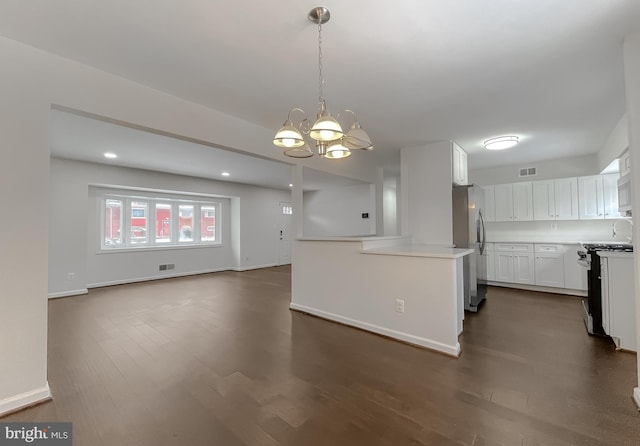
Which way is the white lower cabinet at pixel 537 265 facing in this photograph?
toward the camera

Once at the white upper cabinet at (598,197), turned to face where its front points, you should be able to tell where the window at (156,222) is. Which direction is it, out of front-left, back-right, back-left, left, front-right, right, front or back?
front-right

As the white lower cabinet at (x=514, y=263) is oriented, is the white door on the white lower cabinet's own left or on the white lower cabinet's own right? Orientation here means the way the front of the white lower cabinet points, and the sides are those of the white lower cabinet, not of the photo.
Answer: on the white lower cabinet's own right

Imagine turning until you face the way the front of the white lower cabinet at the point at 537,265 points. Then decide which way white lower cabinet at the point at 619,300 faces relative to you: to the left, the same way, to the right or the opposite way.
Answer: to the right

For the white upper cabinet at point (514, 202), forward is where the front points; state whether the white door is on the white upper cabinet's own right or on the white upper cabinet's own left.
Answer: on the white upper cabinet's own right

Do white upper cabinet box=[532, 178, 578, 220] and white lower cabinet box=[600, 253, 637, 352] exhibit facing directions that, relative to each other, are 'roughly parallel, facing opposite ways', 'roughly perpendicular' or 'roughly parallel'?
roughly perpendicular

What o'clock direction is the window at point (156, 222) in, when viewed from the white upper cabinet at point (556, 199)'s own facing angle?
The window is roughly at 2 o'clock from the white upper cabinet.

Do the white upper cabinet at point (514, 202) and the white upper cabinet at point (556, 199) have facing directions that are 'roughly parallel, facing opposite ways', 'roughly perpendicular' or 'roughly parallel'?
roughly parallel

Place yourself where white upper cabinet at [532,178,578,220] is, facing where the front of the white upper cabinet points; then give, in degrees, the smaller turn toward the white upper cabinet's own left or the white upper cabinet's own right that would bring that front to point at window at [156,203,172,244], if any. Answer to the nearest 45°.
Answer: approximately 45° to the white upper cabinet's own right

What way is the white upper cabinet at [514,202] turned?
toward the camera

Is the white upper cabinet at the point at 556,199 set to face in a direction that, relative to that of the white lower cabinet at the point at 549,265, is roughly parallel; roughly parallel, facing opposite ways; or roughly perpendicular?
roughly parallel

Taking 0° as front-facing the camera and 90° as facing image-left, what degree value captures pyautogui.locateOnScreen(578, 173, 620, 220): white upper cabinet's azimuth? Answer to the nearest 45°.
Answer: approximately 0°

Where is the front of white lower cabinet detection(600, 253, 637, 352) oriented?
to the viewer's left

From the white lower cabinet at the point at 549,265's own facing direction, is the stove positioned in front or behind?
in front

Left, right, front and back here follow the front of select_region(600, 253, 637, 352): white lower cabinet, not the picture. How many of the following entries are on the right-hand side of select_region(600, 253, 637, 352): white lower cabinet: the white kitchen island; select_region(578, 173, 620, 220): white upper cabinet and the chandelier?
1

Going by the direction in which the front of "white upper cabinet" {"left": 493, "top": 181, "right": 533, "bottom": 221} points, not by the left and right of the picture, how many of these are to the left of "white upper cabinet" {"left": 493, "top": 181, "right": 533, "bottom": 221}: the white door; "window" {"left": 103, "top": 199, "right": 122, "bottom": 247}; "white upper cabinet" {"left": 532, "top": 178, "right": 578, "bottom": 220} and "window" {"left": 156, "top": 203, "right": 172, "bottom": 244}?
1

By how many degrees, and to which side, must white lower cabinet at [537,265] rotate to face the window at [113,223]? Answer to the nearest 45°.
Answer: approximately 45° to its right

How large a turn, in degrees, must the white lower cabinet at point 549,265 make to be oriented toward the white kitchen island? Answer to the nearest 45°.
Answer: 0° — it already faces it

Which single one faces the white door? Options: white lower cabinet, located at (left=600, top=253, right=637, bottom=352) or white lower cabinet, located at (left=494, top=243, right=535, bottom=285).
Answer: white lower cabinet, located at (left=600, top=253, right=637, bottom=352)
